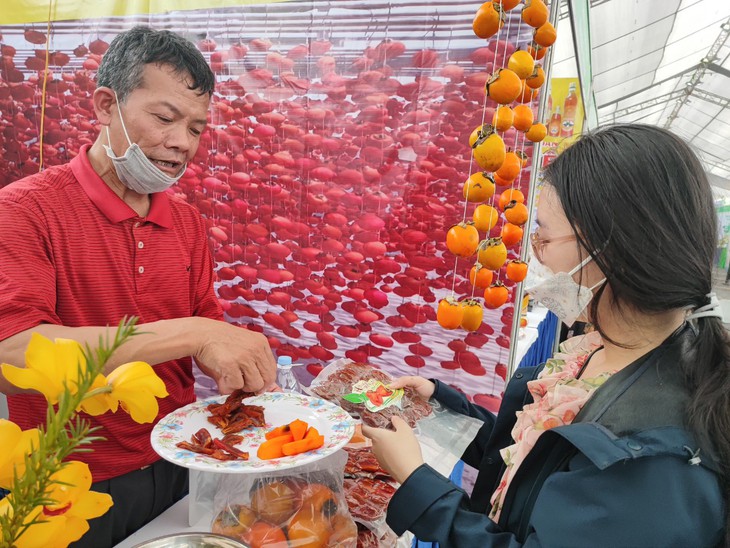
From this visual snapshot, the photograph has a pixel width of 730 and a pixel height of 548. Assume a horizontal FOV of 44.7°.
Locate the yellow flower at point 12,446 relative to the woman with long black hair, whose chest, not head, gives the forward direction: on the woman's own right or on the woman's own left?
on the woman's own left

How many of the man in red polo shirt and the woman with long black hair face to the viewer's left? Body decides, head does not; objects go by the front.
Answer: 1

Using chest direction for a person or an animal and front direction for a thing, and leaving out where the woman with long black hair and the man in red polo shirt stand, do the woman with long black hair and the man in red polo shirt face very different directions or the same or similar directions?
very different directions

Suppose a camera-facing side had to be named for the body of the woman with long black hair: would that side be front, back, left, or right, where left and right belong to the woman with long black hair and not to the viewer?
left

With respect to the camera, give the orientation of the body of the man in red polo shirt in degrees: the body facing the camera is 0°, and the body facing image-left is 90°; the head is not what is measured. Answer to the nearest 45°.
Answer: approximately 315°

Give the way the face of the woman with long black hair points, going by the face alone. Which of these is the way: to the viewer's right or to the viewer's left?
to the viewer's left

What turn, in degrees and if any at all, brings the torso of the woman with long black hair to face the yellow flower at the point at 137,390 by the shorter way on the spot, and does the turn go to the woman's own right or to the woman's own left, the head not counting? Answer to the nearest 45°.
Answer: approximately 45° to the woman's own left

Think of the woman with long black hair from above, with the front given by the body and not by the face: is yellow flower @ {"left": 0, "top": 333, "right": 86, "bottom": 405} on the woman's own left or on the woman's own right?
on the woman's own left

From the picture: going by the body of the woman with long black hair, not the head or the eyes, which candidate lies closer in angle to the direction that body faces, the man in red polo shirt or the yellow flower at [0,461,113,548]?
the man in red polo shirt
